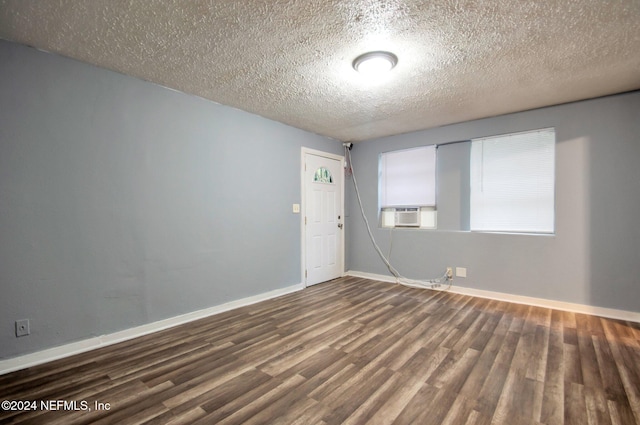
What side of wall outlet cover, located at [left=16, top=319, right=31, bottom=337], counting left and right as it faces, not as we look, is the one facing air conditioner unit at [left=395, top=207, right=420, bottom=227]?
left

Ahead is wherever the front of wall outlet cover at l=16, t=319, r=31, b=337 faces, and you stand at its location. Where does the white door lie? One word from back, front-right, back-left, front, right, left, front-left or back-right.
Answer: left

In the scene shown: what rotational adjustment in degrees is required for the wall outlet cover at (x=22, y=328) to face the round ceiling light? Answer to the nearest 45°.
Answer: approximately 45° to its left

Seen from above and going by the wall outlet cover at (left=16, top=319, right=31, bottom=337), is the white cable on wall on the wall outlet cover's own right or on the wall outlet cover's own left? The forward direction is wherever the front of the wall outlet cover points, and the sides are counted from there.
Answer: on the wall outlet cover's own left

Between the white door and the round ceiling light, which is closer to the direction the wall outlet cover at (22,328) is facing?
the round ceiling light

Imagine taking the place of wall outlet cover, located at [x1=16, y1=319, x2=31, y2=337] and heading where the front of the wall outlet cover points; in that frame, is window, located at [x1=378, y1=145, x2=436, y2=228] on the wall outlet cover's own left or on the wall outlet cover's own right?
on the wall outlet cover's own left

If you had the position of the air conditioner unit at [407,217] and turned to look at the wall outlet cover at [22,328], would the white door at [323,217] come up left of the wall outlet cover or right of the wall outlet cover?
right
